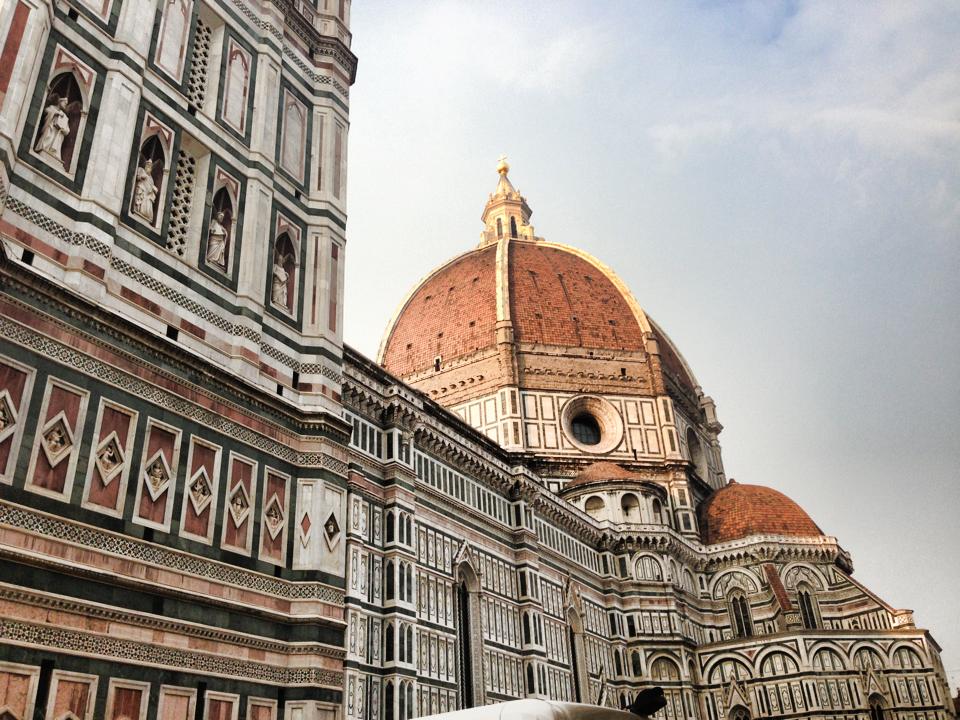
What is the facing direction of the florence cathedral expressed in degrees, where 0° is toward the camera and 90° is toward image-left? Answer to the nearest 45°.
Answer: approximately 45°

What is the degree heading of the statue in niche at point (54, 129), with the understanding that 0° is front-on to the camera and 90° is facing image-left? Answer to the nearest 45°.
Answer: approximately 315°
